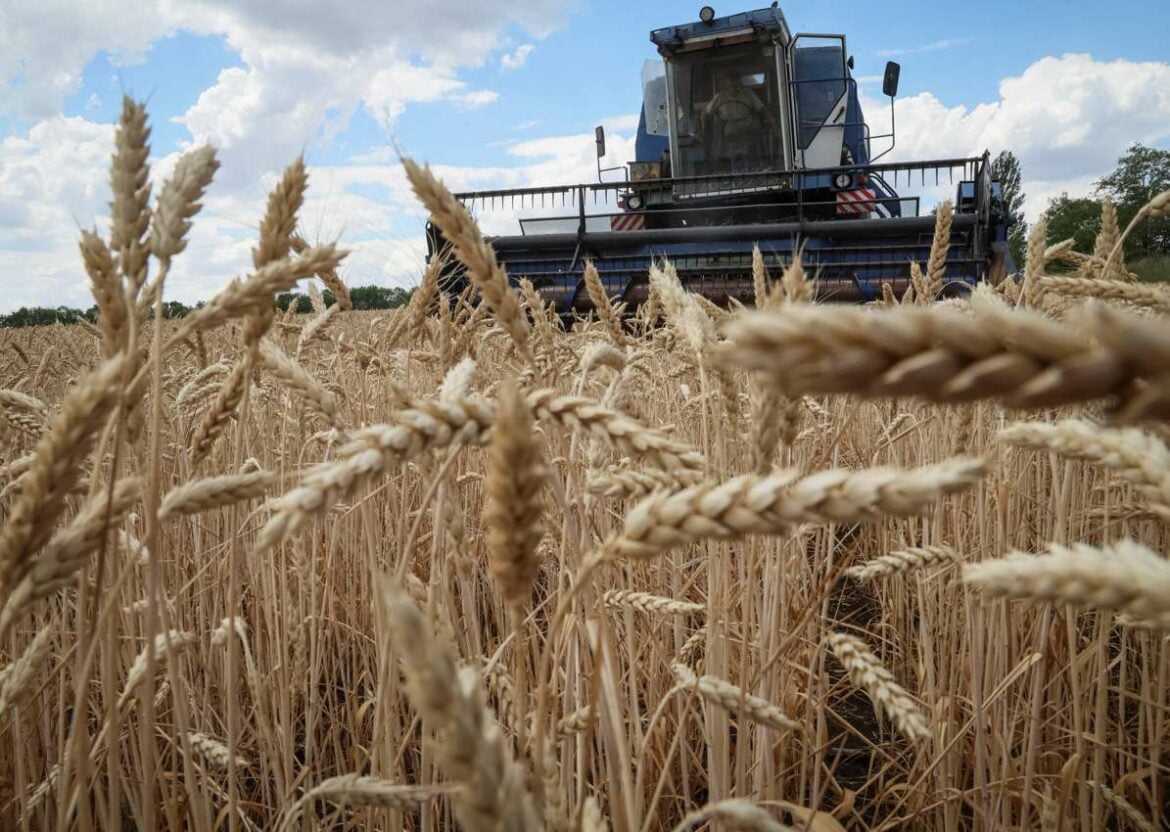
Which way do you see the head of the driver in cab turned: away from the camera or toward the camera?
toward the camera

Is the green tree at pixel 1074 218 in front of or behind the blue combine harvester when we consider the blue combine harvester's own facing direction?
behind

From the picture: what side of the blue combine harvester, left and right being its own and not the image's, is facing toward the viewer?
front

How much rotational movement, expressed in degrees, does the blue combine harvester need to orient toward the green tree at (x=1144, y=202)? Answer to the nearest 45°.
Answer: approximately 135° to its left
